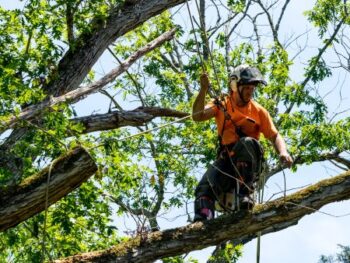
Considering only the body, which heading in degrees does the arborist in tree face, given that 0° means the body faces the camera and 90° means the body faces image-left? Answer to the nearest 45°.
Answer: approximately 315°

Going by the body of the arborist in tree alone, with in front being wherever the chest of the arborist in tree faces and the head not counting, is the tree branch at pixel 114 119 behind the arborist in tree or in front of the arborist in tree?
behind

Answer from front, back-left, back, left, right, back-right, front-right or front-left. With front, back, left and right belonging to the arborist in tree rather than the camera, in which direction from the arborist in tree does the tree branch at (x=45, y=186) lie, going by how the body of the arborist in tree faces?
right
